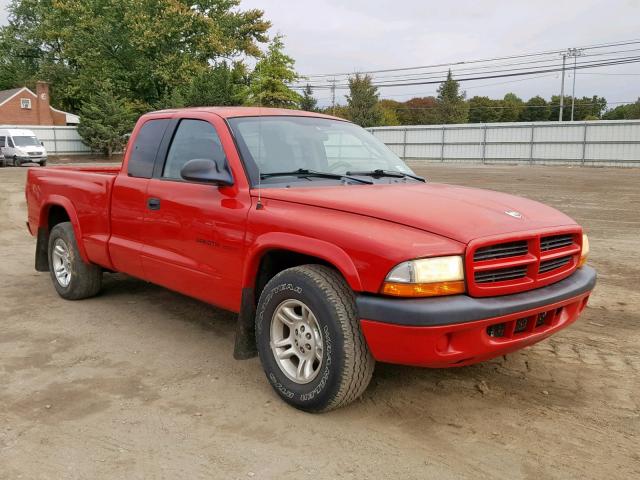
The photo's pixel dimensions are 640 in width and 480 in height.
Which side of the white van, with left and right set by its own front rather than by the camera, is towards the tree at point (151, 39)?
left

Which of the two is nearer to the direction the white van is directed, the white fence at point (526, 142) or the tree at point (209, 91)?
the white fence

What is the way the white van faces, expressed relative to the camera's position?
facing the viewer and to the right of the viewer

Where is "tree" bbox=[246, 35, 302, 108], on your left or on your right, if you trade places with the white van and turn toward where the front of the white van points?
on your left

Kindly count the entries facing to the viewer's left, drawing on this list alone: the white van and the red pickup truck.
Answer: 0

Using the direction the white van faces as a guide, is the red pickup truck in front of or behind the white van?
in front

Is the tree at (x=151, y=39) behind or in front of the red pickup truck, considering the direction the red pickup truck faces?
behind

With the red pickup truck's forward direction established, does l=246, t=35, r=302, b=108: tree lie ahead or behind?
behind

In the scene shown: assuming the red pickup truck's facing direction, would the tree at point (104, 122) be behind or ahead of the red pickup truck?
behind

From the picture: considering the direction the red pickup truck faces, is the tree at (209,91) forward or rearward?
rearward

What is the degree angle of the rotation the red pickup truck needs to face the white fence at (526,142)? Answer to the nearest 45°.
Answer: approximately 135° to its left

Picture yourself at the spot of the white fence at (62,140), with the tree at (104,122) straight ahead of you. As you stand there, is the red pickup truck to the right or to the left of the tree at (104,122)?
right
